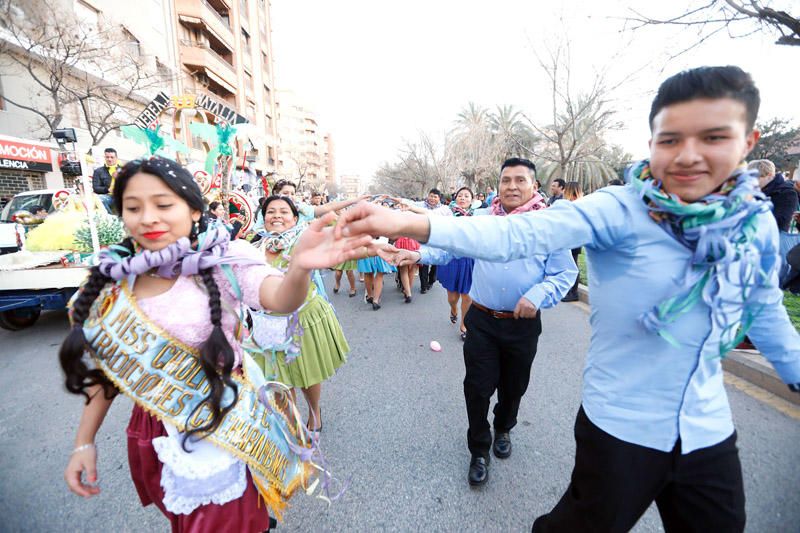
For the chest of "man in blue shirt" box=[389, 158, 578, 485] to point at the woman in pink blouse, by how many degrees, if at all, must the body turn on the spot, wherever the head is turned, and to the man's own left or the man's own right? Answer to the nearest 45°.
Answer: approximately 45° to the man's own right

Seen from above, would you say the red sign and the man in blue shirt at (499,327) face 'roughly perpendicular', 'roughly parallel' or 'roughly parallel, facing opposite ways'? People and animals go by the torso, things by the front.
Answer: roughly perpendicular

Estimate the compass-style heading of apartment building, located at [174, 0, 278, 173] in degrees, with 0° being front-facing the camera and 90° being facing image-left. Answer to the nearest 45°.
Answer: approximately 315°

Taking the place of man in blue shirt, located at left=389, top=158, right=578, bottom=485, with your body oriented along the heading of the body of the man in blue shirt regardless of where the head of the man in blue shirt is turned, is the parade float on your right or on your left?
on your right

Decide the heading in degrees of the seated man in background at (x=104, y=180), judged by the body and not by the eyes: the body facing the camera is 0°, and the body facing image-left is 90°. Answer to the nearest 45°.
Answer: approximately 315°

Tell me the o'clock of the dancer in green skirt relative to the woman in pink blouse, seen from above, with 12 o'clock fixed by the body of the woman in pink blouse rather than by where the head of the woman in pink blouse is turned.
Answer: The dancer in green skirt is roughly at 7 o'clock from the woman in pink blouse.

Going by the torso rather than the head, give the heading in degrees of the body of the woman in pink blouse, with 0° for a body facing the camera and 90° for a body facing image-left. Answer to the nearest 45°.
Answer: approximately 0°

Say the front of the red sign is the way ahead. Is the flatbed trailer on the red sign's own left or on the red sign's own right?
on the red sign's own right

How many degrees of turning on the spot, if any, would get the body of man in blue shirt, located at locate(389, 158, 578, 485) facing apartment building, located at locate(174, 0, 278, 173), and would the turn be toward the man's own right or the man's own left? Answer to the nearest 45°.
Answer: approximately 135° to the man's own right

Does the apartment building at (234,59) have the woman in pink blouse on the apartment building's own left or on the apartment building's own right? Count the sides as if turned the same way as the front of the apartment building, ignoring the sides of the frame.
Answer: on the apartment building's own right

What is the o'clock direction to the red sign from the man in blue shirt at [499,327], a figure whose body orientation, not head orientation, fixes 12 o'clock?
The red sign is roughly at 4 o'clock from the man in blue shirt.

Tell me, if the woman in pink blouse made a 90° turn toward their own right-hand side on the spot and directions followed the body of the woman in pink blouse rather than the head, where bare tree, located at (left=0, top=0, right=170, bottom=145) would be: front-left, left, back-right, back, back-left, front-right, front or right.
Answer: right

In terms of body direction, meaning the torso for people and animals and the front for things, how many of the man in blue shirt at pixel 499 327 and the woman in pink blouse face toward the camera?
2
